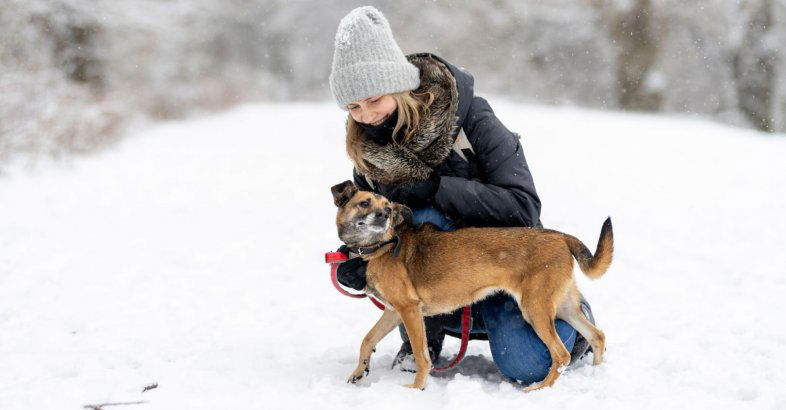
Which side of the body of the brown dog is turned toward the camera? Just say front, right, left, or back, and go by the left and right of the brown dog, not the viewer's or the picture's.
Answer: left

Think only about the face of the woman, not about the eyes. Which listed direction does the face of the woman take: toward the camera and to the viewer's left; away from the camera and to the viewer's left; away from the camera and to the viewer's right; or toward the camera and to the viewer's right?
toward the camera and to the viewer's left

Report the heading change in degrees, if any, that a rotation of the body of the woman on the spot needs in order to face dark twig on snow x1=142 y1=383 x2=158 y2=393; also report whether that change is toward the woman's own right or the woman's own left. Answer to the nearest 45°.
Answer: approximately 45° to the woman's own right

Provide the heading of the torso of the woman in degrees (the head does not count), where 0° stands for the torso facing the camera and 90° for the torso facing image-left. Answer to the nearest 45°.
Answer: approximately 45°

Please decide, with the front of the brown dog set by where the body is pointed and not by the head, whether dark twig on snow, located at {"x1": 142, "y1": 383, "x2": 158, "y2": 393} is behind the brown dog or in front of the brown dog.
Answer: in front
